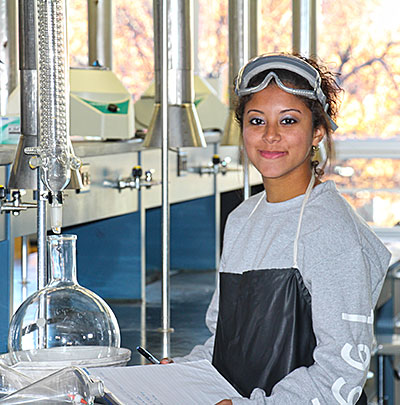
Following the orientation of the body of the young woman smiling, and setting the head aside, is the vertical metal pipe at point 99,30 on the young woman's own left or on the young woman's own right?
on the young woman's own right

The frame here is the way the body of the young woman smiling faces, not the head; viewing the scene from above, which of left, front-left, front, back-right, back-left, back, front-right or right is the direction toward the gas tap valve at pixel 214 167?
back-right

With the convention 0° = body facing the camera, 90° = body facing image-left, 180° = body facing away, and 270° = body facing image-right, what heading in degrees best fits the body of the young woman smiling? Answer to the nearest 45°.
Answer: approximately 45°

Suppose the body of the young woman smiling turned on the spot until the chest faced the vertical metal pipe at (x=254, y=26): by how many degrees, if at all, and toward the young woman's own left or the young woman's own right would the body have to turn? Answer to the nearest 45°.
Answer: approximately 135° to the young woman's own right

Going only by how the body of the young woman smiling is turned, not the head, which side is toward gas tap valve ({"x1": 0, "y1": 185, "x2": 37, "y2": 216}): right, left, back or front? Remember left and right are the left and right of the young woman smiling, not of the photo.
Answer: right

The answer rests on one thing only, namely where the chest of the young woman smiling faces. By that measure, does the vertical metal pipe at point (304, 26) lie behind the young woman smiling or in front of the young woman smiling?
behind

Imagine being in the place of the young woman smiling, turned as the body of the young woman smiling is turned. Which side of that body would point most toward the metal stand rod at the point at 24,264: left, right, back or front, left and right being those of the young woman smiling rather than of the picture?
right
